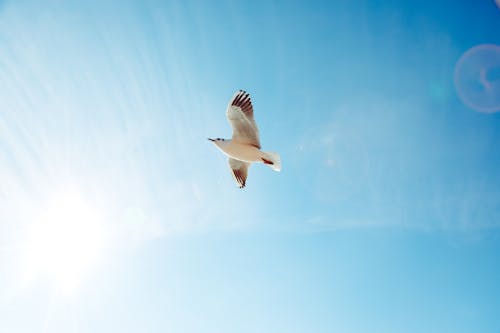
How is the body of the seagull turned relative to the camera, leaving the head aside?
to the viewer's left
